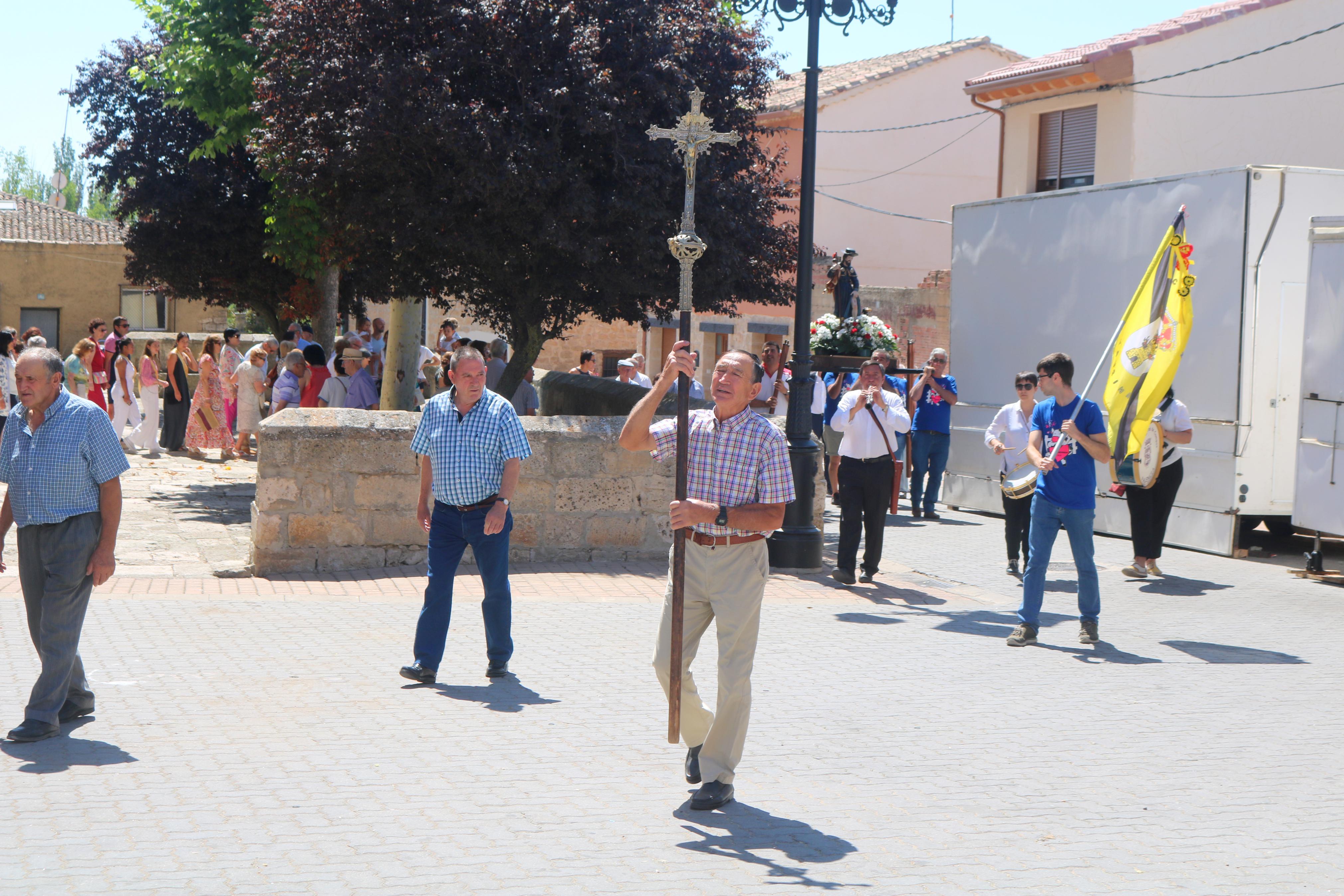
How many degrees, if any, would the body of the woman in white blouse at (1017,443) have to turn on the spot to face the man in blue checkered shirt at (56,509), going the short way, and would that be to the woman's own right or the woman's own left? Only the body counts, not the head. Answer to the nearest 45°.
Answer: approximately 45° to the woman's own right

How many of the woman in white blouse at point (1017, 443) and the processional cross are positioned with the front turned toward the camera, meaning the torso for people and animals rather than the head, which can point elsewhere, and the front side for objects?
2

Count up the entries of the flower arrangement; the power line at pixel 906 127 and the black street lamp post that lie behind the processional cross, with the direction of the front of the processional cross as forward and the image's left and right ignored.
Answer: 3

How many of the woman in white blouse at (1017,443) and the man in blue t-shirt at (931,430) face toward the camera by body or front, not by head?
2

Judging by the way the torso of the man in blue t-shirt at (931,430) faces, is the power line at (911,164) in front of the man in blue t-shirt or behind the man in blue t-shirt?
behind

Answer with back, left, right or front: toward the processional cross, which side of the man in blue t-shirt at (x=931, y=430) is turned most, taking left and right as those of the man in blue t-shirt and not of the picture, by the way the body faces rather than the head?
front

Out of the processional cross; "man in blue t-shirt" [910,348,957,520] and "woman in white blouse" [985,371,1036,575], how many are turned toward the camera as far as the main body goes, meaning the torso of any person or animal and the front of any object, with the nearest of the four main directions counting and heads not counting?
3

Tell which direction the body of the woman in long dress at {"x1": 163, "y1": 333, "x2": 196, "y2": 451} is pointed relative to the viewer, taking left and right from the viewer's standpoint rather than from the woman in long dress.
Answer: facing the viewer and to the right of the viewer

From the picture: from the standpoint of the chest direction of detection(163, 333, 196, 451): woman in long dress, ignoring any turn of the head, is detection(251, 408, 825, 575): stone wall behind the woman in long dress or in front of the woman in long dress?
in front

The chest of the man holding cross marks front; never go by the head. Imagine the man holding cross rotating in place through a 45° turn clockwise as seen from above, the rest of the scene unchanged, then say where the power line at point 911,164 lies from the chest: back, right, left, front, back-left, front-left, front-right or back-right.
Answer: right

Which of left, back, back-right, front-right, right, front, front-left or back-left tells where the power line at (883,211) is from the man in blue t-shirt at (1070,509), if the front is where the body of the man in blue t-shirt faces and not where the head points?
back-right
